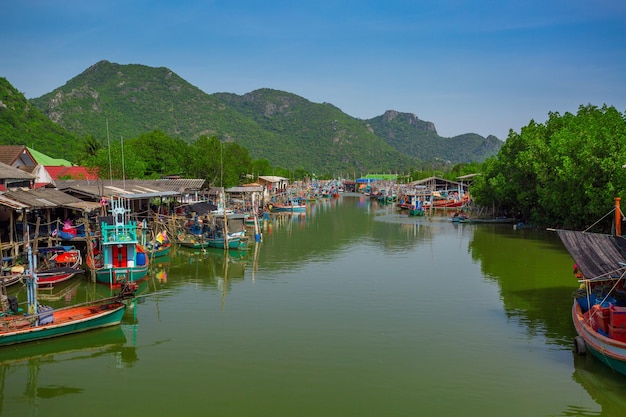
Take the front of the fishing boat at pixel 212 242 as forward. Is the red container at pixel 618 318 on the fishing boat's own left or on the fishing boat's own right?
on the fishing boat's own right

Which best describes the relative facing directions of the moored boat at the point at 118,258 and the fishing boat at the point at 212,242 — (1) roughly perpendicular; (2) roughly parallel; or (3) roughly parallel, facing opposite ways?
roughly perpendicular

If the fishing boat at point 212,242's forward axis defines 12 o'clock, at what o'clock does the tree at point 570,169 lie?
The tree is roughly at 12 o'clock from the fishing boat.

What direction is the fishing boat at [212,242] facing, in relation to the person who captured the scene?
facing to the right of the viewer

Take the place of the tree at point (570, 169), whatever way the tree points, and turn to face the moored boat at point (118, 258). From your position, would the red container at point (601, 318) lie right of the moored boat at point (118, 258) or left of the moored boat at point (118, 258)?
left

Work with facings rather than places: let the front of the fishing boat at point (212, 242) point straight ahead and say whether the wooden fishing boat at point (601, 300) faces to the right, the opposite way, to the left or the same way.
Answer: to the right

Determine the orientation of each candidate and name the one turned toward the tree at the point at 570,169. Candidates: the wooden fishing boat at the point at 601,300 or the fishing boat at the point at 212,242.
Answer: the fishing boat

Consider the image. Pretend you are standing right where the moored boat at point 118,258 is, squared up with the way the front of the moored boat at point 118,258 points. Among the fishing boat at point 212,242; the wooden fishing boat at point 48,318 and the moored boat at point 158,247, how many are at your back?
1

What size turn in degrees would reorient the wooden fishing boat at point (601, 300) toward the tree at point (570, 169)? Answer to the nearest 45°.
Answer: approximately 135° to its left
